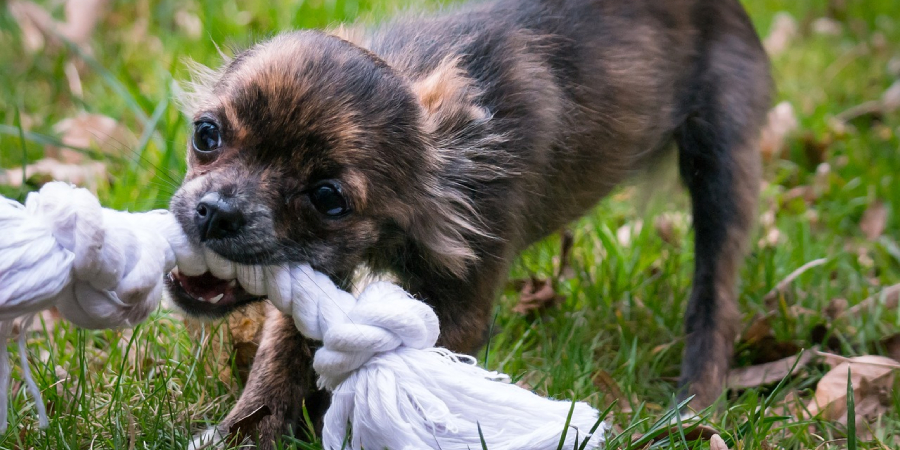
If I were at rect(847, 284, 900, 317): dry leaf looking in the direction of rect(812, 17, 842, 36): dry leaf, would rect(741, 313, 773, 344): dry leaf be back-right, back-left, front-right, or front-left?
back-left

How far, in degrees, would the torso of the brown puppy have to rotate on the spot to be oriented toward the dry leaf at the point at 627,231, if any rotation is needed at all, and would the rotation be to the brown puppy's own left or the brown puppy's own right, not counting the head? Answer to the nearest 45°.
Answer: approximately 180°

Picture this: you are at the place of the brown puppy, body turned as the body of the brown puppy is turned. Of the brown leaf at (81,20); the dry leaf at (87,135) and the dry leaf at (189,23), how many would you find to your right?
3

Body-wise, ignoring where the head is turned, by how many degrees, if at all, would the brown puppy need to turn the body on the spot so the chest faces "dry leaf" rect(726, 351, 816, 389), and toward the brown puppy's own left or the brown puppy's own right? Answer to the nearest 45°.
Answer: approximately 135° to the brown puppy's own left

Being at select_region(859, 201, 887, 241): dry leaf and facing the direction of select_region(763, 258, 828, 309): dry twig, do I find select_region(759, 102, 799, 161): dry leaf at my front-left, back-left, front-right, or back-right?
back-right

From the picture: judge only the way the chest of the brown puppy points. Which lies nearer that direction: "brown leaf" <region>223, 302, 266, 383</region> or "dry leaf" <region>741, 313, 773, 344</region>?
the brown leaf

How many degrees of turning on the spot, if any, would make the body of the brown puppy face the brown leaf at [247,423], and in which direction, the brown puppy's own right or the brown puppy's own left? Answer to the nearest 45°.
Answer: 0° — it already faces it

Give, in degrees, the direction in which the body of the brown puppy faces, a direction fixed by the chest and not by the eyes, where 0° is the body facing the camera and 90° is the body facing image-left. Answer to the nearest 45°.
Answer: approximately 45°

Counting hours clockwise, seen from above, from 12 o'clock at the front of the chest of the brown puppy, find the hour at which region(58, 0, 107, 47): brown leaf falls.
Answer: The brown leaf is roughly at 3 o'clock from the brown puppy.

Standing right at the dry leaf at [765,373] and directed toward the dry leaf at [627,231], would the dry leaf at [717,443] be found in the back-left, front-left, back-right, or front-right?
back-left
